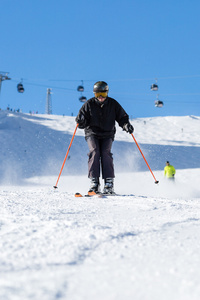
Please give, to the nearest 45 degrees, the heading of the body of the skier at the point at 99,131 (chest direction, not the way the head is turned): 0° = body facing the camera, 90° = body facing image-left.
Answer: approximately 0°

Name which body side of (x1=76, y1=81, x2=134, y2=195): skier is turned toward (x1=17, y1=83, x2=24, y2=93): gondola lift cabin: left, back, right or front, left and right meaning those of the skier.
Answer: back
